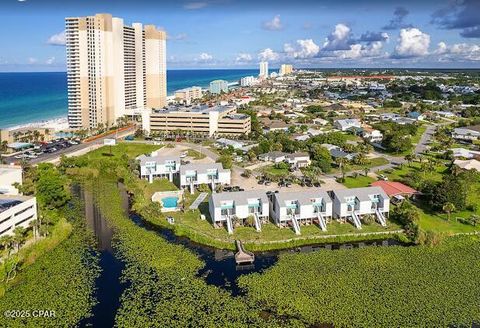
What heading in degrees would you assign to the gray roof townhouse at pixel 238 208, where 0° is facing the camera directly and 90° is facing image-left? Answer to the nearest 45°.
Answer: approximately 0°

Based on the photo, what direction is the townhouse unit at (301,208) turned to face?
toward the camera

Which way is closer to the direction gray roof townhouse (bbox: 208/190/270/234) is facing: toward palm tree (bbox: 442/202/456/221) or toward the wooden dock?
the wooden dock

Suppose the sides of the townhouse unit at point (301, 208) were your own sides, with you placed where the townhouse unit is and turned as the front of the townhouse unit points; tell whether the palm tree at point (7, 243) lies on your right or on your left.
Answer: on your right

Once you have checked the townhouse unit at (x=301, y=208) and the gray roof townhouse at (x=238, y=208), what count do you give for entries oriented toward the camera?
2

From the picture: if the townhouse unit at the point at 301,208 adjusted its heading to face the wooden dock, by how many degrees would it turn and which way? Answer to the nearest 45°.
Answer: approximately 45° to its right

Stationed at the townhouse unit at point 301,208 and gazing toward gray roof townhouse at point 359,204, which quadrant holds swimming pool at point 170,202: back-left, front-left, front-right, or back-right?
back-left

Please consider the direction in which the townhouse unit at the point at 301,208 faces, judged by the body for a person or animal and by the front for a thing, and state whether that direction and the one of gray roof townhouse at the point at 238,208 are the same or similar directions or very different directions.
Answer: same or similar directions

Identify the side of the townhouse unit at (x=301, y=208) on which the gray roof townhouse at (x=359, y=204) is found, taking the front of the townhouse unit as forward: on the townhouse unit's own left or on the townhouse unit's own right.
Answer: on the townhouse unit's own left

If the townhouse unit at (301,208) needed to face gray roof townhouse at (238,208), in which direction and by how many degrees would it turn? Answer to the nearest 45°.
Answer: approximately 90° to its right

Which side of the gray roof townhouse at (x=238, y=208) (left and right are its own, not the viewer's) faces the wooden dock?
front

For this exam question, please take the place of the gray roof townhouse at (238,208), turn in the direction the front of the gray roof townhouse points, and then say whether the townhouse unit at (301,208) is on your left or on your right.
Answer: on your left

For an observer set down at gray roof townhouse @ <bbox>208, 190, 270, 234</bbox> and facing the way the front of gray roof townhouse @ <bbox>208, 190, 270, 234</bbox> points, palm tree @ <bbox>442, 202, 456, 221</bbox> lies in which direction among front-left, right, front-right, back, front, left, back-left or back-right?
left

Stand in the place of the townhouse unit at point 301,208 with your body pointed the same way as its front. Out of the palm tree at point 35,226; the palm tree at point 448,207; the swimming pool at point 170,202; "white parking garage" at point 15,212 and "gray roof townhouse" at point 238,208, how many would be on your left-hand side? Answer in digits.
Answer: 1

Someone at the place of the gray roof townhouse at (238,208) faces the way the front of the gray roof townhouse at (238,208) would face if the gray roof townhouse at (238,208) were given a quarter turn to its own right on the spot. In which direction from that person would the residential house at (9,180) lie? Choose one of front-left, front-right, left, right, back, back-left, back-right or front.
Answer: front

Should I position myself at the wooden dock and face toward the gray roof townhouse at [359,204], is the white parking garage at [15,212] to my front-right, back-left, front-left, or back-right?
back-left

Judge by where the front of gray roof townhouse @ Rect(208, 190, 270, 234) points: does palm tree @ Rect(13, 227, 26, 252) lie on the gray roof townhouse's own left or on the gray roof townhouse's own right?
on the gray roof townhouse's own right
